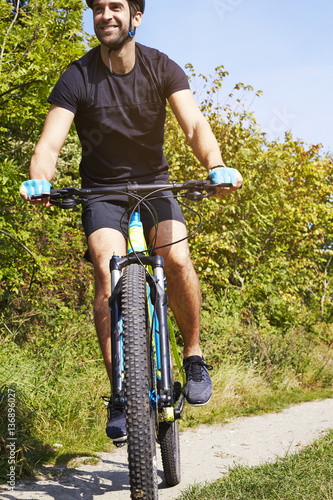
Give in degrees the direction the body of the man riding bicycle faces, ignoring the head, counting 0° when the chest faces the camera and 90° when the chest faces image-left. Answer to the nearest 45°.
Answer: approximately 0°

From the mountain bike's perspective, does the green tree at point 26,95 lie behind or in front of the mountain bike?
behind

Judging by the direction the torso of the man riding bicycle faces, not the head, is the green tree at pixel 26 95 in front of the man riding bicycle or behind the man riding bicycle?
behind
